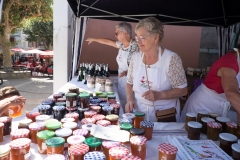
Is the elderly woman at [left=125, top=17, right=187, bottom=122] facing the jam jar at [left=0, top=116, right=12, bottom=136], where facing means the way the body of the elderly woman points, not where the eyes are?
yes

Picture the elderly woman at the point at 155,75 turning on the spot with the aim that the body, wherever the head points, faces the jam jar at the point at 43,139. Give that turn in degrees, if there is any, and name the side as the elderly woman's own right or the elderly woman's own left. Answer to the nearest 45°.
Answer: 0° — they already face it

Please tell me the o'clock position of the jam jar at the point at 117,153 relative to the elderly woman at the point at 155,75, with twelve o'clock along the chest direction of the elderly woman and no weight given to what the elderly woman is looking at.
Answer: The jam jar is roughly at 11 o'clock from the elderly woman.

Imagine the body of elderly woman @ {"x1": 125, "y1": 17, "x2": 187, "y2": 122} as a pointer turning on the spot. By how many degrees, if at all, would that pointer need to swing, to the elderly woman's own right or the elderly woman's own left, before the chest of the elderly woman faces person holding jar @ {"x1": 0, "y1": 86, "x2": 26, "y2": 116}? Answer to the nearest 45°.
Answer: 0° — they already face them

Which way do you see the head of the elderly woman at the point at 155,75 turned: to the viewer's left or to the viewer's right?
to the viewer's left

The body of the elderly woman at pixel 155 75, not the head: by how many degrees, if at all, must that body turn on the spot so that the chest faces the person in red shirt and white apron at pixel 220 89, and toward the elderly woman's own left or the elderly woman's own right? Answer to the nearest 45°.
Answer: approximately 135° to the elderly woman's own left

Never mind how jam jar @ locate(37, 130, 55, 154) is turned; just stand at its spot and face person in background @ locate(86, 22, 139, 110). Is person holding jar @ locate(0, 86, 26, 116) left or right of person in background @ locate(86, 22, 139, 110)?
left

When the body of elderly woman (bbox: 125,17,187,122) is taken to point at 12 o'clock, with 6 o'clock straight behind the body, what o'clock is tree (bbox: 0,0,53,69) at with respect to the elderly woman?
The tree is roughly at 3 o'clock from the elderly woman.

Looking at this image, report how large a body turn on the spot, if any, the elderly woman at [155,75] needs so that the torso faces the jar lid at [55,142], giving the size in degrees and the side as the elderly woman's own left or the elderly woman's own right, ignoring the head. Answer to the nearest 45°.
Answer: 0° — they already face it

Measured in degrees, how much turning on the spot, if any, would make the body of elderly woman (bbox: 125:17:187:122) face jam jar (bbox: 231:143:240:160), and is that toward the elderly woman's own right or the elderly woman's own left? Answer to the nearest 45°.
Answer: approximately 90° to the elderly woman's own left

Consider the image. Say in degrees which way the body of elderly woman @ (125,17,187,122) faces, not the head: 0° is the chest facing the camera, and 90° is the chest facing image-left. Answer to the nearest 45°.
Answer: approximately 45°
